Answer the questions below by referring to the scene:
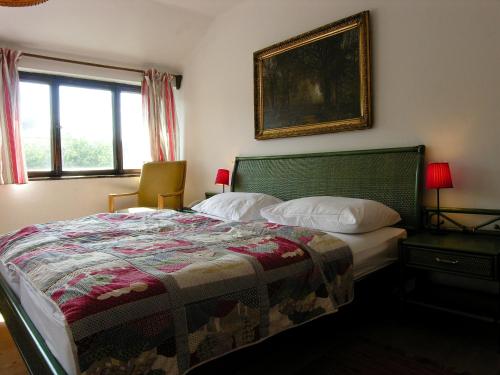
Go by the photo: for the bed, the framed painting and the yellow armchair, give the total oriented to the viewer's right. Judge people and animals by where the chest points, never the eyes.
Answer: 0

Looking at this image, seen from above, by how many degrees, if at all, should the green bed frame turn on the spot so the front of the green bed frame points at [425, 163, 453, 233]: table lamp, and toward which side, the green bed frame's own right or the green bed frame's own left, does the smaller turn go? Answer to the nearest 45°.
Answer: approximately 90° to the green bed frame's own left

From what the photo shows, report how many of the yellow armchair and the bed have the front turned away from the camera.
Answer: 0

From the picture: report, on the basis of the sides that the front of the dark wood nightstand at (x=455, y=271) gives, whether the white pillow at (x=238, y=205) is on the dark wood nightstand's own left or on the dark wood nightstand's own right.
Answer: on the dark wood nightstand's own right

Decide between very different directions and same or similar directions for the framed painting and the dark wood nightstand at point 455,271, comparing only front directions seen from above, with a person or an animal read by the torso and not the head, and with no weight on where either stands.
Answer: same or similar directions

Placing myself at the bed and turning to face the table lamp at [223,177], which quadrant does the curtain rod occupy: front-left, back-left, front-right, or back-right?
front-left

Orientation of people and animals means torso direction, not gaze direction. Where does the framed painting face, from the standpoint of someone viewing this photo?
facing the viewer and to the left of the viewer

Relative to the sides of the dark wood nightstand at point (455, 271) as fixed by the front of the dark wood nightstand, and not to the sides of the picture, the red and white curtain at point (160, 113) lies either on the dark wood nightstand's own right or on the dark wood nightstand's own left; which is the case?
on the dark wood nightstand's own right

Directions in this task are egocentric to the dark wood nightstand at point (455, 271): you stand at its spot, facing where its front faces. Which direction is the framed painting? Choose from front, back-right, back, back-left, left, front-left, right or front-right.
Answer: right

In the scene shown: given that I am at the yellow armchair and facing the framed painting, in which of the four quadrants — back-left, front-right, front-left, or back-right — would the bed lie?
front-right

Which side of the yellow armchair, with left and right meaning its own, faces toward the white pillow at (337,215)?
left

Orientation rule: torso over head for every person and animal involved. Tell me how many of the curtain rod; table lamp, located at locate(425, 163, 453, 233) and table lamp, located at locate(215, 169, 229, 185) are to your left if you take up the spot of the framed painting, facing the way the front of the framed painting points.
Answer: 1
